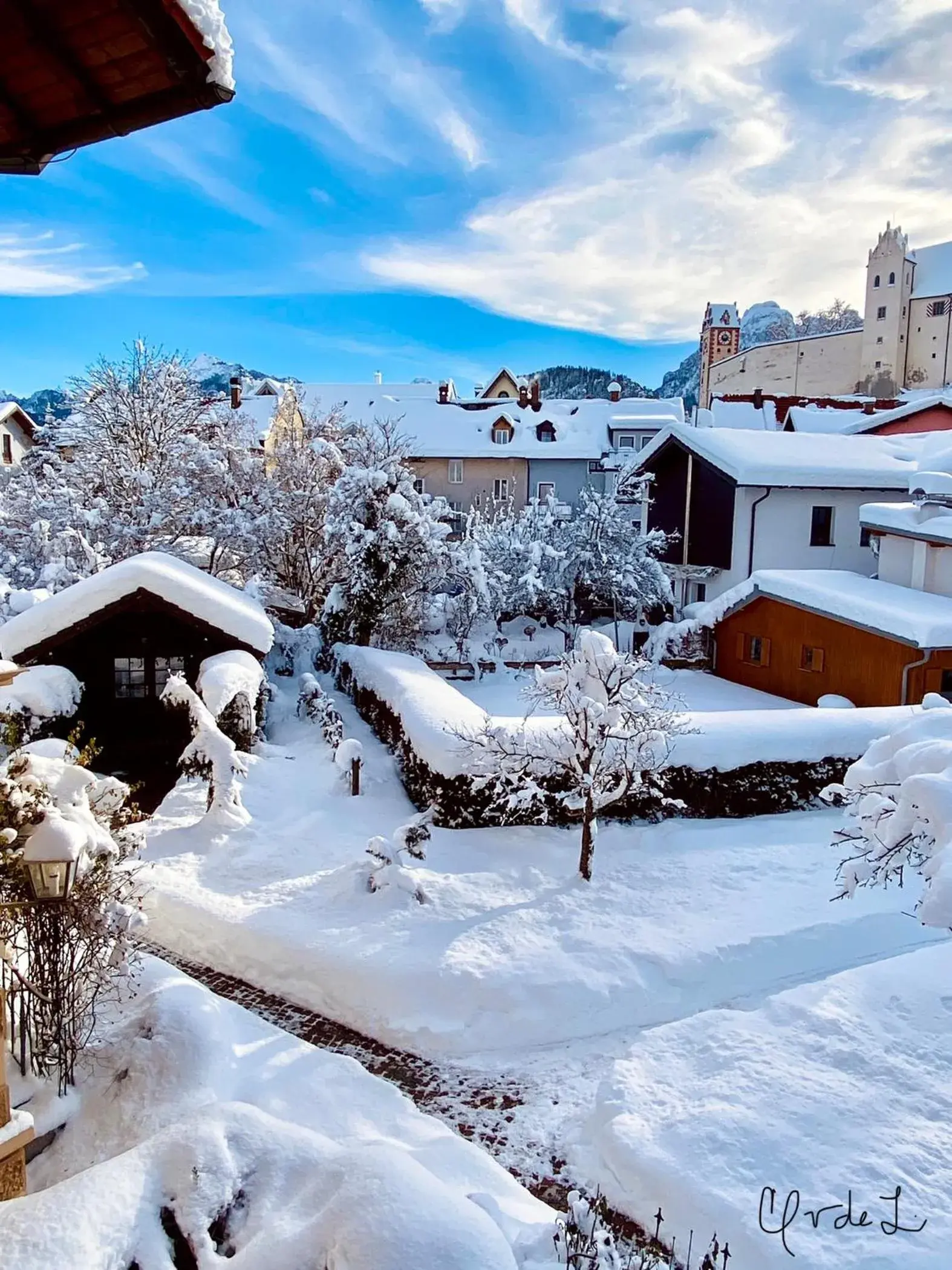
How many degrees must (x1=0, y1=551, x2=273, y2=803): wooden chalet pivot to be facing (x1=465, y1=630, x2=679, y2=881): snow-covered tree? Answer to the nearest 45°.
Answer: approximately 45° to its left

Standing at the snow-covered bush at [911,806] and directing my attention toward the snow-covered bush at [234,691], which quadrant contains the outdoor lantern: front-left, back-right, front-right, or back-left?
front-left

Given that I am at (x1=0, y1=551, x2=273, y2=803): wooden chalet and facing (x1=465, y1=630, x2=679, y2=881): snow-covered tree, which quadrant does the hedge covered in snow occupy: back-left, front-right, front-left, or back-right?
front-left

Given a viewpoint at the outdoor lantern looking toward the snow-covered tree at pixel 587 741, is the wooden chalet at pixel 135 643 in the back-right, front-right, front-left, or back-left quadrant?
front-left

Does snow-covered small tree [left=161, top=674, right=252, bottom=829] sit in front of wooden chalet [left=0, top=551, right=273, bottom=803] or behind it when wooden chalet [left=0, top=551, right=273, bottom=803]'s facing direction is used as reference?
in front

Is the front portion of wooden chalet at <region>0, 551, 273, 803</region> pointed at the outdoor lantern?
yes

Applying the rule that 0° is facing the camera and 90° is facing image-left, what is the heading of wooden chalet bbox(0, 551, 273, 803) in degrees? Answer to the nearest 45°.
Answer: approximately 0°

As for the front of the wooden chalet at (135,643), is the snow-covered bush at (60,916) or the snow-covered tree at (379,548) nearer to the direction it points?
the snow-covered bush

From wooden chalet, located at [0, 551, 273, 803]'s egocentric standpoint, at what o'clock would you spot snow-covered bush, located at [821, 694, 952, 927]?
The snow-covered bush is roughly at 11 o'clock from the wooden chalet.

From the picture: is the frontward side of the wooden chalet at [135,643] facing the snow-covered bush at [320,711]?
no

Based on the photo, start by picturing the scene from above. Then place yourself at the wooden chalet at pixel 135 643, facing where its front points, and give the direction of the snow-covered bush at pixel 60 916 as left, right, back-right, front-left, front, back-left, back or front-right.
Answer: front

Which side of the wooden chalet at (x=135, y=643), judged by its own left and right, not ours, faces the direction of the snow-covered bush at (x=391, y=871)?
front

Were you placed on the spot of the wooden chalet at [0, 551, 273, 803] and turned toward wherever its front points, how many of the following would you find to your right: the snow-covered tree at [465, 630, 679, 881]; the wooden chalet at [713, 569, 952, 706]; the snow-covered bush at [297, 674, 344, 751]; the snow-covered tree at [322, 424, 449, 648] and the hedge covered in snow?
0

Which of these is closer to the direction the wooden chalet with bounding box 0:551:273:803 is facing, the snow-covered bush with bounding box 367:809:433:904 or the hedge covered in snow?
the snow-covered bush

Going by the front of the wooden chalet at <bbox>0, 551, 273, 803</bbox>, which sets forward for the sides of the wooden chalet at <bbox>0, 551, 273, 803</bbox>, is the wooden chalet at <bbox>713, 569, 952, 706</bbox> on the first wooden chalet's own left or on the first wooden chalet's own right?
on the first wooden chalet's own left
